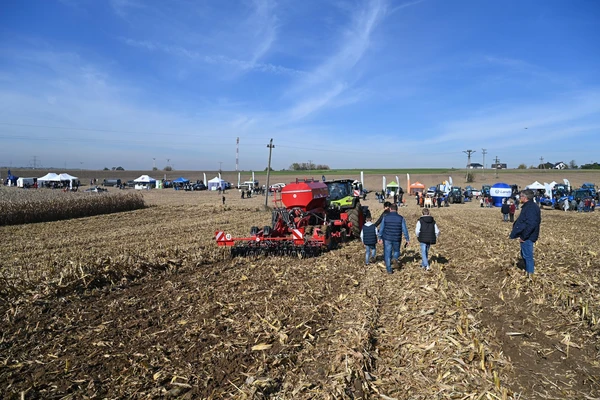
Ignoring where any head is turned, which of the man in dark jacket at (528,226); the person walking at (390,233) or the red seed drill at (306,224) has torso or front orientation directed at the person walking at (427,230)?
the man in dark jacket

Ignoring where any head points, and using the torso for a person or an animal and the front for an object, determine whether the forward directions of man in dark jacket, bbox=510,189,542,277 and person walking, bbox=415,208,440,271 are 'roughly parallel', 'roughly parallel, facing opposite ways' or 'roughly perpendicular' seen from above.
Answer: roughly perpendicular

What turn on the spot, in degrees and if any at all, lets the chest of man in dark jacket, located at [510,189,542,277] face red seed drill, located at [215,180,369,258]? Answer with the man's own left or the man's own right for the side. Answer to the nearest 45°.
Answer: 0° — they already face it

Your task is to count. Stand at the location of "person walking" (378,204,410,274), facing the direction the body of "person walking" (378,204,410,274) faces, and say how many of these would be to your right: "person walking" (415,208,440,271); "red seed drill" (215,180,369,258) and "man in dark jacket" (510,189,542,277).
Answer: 2

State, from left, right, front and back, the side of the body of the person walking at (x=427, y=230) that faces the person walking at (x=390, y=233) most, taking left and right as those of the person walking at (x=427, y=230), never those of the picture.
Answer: left

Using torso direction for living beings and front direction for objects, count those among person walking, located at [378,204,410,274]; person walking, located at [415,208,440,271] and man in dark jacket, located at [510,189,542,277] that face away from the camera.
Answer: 2

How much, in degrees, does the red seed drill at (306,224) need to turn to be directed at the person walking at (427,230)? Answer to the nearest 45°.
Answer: approximately 90° to its right

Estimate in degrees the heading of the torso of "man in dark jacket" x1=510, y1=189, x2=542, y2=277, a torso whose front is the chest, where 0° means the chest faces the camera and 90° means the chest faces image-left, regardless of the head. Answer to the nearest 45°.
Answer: approximately 90°

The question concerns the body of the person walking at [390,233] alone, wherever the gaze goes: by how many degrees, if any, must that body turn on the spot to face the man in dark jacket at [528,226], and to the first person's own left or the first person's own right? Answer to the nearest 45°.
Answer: approximately 90° to the first person's own right

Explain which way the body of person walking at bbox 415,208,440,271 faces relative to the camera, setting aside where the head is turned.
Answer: away from the camera

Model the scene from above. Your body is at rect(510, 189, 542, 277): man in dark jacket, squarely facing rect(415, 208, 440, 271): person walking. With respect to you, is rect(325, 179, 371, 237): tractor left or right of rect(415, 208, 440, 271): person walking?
right

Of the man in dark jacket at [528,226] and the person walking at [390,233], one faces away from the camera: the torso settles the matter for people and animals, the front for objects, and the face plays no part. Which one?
the person walking

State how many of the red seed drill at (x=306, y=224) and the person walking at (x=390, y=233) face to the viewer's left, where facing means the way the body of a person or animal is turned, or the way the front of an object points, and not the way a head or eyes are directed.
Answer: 0
